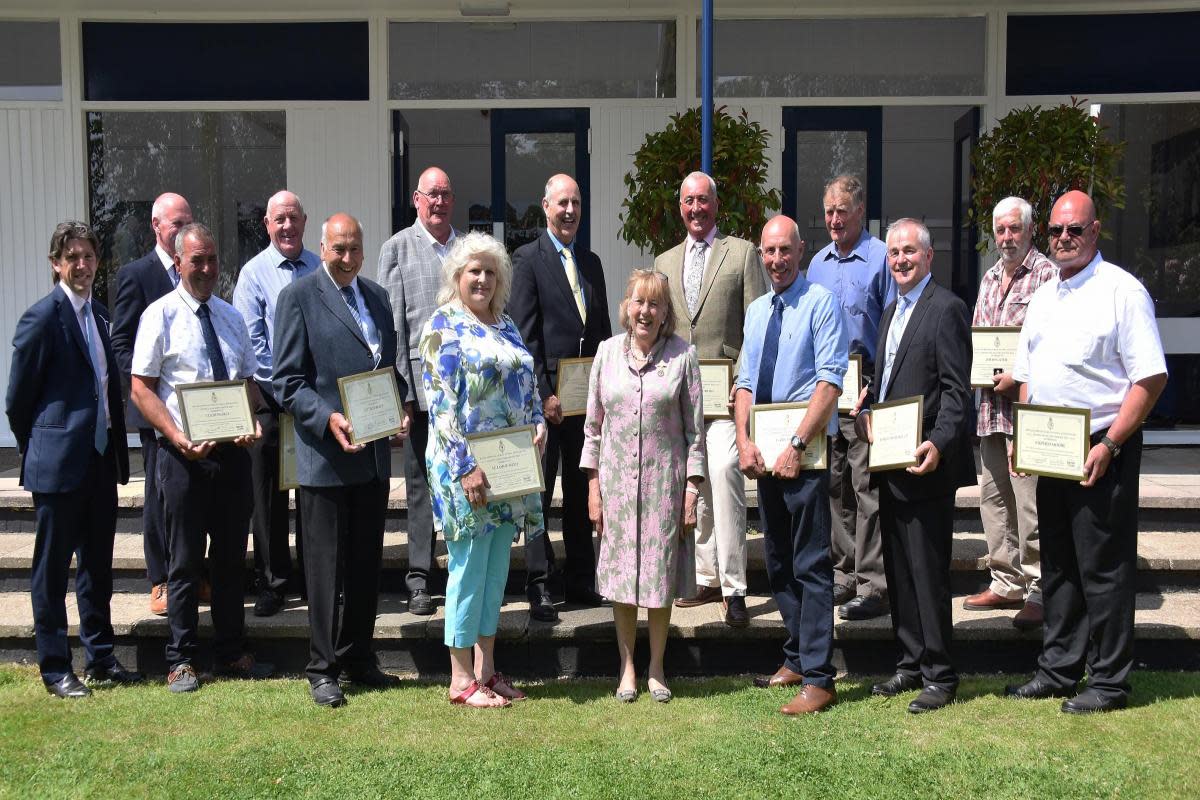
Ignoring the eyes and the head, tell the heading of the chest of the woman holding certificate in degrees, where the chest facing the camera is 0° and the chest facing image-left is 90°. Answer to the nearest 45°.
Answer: approximately 315°

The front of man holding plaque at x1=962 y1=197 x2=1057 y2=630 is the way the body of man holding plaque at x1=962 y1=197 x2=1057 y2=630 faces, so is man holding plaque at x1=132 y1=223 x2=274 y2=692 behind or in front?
in front

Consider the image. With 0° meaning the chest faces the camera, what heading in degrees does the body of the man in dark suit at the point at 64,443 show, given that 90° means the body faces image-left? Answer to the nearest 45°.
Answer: approximately 315°

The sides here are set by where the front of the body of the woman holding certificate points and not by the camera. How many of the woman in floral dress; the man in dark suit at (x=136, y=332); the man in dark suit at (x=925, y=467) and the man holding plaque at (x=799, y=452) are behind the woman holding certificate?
1

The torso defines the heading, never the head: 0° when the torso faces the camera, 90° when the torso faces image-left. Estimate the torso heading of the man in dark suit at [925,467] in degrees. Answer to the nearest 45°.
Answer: approximately 45°

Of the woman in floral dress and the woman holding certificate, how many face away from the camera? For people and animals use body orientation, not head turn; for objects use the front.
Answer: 0

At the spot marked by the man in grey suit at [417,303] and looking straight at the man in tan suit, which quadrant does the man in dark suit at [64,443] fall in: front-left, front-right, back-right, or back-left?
back-right

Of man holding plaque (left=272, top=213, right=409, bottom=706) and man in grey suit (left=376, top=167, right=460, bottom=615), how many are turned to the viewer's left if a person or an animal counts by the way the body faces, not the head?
0

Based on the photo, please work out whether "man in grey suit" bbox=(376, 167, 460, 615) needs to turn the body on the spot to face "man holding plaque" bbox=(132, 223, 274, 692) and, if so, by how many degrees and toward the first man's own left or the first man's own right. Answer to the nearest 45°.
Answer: approximately 90° to the first man's own right

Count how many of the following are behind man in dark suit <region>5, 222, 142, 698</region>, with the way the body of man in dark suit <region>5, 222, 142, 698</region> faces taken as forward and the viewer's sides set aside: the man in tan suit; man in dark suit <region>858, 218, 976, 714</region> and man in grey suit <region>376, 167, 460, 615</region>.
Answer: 0

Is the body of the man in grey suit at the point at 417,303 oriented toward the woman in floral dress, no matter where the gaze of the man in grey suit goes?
yes

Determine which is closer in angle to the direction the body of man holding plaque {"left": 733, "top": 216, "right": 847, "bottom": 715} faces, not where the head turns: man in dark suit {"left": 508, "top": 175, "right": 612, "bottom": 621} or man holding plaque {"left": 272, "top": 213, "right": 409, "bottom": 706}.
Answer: the man holding plaque

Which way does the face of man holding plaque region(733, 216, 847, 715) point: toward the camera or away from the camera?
toward the camera

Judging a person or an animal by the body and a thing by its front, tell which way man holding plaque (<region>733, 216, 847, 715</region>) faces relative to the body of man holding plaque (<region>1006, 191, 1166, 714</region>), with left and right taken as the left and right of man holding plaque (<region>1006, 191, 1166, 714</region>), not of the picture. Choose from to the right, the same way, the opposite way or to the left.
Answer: the same way

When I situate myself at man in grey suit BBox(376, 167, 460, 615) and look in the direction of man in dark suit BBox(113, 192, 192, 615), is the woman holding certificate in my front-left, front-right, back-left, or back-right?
back-left

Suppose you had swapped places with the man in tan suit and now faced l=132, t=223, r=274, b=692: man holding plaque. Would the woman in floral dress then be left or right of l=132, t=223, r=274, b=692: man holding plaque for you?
left

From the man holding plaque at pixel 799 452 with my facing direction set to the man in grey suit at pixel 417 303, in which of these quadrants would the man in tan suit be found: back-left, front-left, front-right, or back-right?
front-right

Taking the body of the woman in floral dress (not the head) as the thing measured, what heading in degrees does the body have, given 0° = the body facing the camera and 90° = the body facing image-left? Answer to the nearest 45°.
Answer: approximately 0°
